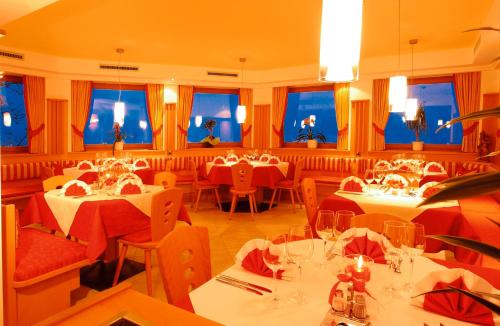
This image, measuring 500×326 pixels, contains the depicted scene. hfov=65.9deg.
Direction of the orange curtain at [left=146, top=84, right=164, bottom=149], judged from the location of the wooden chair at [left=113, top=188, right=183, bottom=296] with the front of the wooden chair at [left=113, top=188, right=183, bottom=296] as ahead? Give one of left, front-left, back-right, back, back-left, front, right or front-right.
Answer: front-right

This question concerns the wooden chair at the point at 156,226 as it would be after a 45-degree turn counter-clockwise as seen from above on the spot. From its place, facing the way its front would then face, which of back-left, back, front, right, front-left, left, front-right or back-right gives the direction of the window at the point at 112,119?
right

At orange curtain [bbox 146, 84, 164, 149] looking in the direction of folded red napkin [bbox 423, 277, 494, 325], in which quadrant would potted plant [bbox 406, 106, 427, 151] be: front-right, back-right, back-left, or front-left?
front-left

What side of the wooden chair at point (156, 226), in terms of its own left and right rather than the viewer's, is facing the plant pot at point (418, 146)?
right

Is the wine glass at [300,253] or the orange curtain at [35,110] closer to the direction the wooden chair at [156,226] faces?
the orange curtain

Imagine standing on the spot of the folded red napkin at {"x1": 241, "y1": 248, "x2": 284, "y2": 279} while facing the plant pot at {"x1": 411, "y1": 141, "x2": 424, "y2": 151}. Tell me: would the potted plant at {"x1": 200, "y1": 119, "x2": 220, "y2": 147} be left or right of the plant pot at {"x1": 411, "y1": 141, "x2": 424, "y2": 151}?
left

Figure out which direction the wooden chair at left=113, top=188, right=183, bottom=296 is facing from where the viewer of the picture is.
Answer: facing away from the viewer and to the left of the viewer

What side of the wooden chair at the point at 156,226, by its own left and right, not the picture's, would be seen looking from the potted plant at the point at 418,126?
right

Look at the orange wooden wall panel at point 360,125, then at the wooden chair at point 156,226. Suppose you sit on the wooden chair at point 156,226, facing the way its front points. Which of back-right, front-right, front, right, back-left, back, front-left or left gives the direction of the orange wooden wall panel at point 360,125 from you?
right

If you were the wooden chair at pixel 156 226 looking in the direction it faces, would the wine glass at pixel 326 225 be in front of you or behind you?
behind

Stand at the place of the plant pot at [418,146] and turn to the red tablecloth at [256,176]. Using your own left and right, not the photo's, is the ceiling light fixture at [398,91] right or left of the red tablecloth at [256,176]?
left

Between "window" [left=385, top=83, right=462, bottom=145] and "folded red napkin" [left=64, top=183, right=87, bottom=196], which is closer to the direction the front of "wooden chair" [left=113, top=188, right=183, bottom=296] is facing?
the folded red napkin
